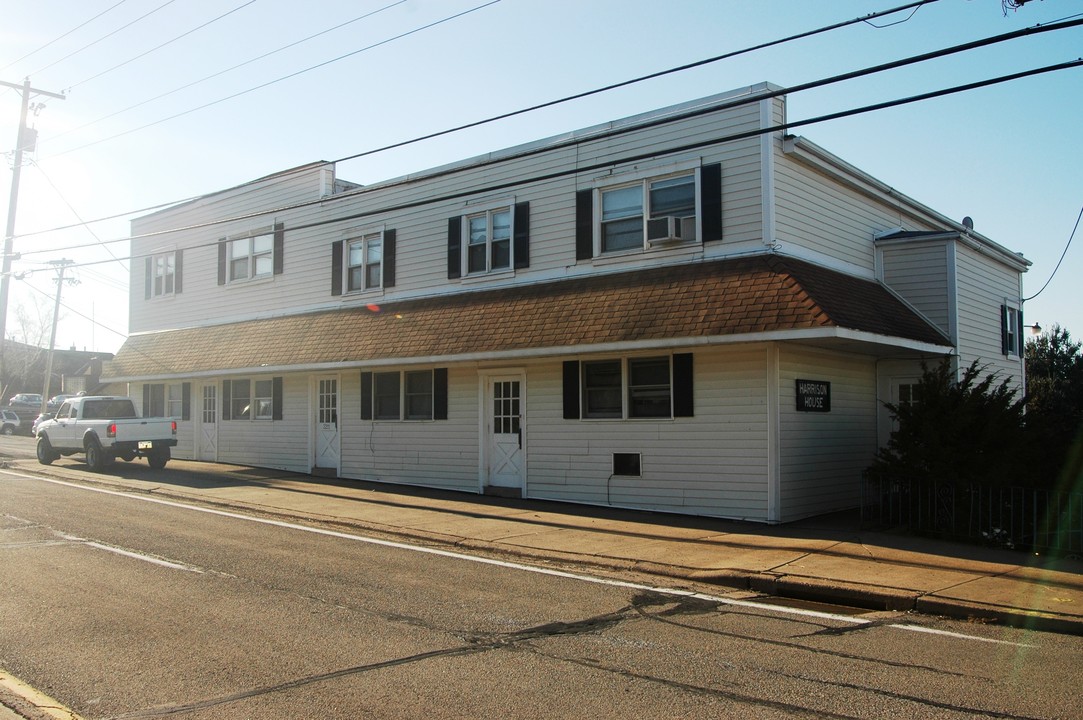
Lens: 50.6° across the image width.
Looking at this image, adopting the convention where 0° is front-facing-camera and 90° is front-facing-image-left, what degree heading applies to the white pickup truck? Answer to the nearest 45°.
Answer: approximately 135°

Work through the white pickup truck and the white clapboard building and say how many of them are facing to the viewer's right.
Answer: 0

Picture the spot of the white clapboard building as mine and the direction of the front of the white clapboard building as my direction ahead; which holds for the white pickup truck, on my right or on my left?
on my right

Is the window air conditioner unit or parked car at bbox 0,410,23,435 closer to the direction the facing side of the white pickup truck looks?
the parked car

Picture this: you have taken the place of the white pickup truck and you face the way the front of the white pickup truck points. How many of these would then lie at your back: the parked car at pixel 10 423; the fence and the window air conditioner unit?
2

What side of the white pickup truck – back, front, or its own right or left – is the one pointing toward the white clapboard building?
back

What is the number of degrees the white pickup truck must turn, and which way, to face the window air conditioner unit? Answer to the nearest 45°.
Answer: approximately 180°

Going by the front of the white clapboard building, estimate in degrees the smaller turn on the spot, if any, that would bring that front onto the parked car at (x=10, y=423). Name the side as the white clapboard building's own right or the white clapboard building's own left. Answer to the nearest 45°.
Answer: approximately 90° to the white clapboard building's own right

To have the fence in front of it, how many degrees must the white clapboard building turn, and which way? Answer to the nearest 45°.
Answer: approximately 90° to its left
